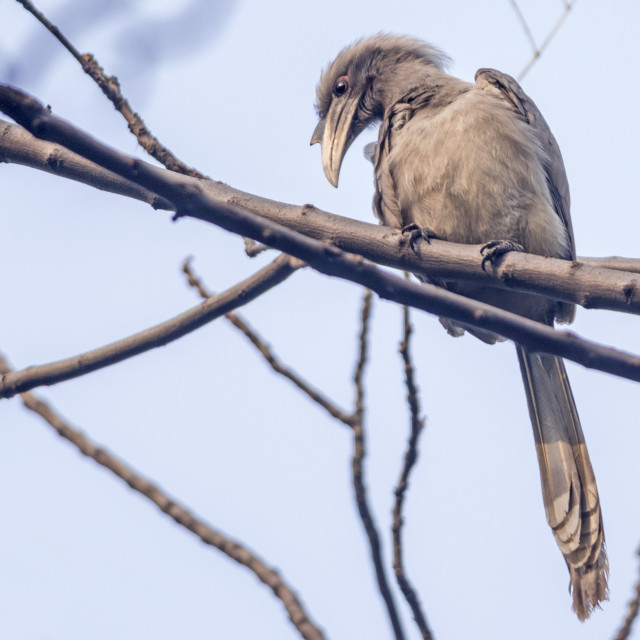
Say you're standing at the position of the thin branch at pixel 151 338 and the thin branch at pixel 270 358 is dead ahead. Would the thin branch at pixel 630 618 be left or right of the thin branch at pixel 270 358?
right

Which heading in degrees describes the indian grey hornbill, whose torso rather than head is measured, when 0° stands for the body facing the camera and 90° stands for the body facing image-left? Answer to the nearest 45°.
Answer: approximately 45°

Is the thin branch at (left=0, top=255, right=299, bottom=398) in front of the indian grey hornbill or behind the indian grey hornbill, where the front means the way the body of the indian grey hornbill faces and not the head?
in front
